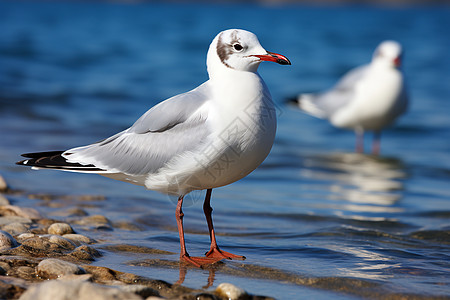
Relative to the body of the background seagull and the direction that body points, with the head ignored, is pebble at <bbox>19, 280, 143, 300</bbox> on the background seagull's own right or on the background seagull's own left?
on the background seagull's own right

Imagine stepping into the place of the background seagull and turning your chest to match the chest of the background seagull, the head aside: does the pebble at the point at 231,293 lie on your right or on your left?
on your right

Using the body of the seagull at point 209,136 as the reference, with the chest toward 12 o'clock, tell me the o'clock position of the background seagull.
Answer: The background seagull is roughly at 10 o'clock from the seagull.

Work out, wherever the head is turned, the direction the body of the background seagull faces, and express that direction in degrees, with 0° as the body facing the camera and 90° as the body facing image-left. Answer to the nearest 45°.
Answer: approximately 315°

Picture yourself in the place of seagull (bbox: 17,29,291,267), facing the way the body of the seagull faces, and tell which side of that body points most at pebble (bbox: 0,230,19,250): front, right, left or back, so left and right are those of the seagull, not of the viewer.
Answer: back

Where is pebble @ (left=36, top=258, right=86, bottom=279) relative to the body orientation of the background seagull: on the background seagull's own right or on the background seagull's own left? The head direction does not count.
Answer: on the background seagull's own right

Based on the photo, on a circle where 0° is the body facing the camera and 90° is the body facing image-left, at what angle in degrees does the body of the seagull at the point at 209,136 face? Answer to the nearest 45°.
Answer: approximately 270°

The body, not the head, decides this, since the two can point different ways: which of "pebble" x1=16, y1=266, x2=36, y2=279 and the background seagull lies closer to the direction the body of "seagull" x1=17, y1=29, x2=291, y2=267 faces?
the background seagull
